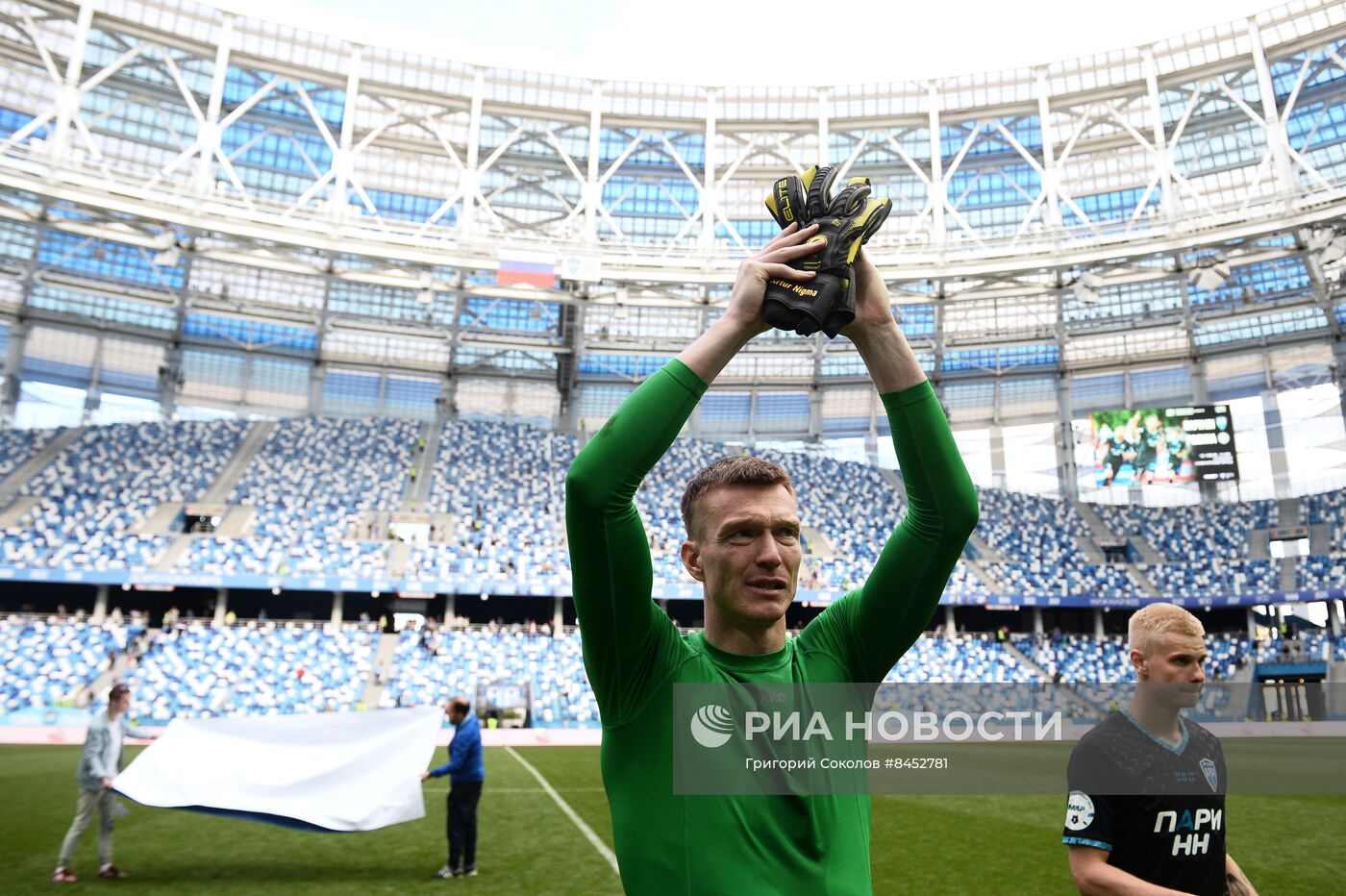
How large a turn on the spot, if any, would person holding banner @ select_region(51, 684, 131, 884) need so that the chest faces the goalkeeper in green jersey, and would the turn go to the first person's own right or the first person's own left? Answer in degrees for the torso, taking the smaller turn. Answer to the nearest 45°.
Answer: approximately 90° to the first person's own right

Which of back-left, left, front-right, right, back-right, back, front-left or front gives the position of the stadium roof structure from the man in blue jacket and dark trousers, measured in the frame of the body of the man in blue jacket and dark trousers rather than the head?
right

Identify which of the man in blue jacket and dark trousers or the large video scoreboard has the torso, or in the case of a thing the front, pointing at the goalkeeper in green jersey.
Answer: the large video scoreboard

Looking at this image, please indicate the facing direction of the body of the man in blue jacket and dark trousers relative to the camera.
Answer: to the viewer's left

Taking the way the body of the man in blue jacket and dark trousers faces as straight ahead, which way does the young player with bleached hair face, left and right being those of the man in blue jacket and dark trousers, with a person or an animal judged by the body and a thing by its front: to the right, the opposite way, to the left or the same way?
to the left

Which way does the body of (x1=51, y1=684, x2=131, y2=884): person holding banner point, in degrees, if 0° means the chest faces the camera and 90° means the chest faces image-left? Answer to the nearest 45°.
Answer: approximately 270°

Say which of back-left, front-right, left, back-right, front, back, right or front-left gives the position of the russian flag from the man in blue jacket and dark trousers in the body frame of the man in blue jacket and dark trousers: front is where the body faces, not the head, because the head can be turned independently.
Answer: right

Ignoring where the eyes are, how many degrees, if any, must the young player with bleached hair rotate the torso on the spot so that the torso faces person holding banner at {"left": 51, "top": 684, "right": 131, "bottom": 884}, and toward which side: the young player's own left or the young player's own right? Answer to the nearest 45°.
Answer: approximately 135° to the young player's own right

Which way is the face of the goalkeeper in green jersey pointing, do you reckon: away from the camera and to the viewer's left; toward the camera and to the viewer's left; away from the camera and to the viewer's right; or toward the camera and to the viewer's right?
toward the camera and to the viewer's right

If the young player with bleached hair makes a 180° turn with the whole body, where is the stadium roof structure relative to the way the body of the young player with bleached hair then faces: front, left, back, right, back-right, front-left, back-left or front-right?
front

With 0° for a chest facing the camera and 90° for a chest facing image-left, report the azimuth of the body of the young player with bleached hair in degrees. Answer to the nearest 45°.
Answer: approximately 315°

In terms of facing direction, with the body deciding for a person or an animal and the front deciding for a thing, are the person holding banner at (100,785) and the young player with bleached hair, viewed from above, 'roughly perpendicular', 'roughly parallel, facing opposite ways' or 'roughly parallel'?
roughly perpendicular

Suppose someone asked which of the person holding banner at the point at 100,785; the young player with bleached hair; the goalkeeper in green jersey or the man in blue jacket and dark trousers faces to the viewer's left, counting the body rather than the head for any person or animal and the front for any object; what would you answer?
the man in blue jacket and dark trousers

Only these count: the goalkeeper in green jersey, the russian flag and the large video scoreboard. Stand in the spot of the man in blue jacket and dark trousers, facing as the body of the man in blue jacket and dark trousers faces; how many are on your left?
1

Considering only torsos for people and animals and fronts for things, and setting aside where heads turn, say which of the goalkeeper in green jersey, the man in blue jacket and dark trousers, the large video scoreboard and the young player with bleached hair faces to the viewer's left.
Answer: the man in blue jacket and dark trousers
